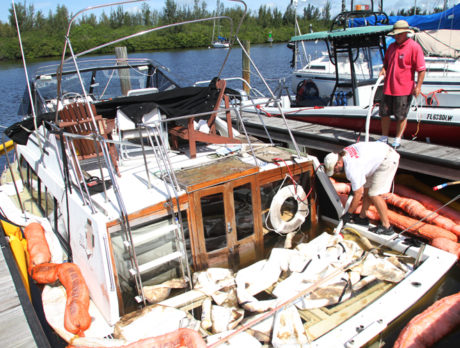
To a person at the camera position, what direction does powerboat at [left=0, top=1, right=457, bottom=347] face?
facing away from the viewer and to the left of the viewer

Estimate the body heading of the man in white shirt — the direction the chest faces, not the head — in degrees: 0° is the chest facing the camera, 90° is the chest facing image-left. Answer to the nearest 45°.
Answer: approximately 90°

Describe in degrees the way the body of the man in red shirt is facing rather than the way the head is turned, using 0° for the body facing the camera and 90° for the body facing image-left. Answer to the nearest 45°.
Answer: approximately 45°

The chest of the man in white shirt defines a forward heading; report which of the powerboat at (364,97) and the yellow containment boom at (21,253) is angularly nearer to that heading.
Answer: the yellow containment boom

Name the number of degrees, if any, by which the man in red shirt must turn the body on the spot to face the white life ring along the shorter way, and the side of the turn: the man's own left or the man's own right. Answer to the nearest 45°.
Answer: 0° — they already face it

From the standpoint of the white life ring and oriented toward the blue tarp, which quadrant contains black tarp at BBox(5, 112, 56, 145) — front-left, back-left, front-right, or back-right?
back-left

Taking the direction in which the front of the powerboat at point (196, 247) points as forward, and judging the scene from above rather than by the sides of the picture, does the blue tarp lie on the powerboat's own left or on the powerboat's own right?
on the powerboat's own right
